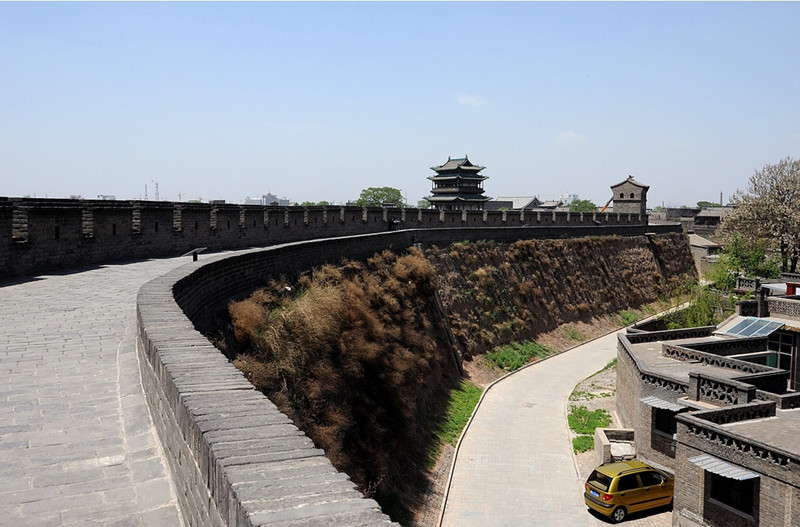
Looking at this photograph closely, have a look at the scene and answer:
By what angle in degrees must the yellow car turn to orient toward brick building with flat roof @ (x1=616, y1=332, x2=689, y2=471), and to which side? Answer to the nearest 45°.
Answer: approximately 45° to its left

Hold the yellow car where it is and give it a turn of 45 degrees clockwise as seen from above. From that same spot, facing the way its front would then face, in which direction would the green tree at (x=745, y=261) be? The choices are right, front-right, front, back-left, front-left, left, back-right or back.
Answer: left

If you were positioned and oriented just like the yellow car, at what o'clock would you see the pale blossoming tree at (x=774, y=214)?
The pale blossoming tree is roughly at 11 o'clock from the yellow car.

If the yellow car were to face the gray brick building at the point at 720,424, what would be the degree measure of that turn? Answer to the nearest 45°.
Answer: approximately 45° to its right

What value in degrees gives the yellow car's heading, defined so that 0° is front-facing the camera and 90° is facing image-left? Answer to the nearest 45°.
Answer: approximately 225°
